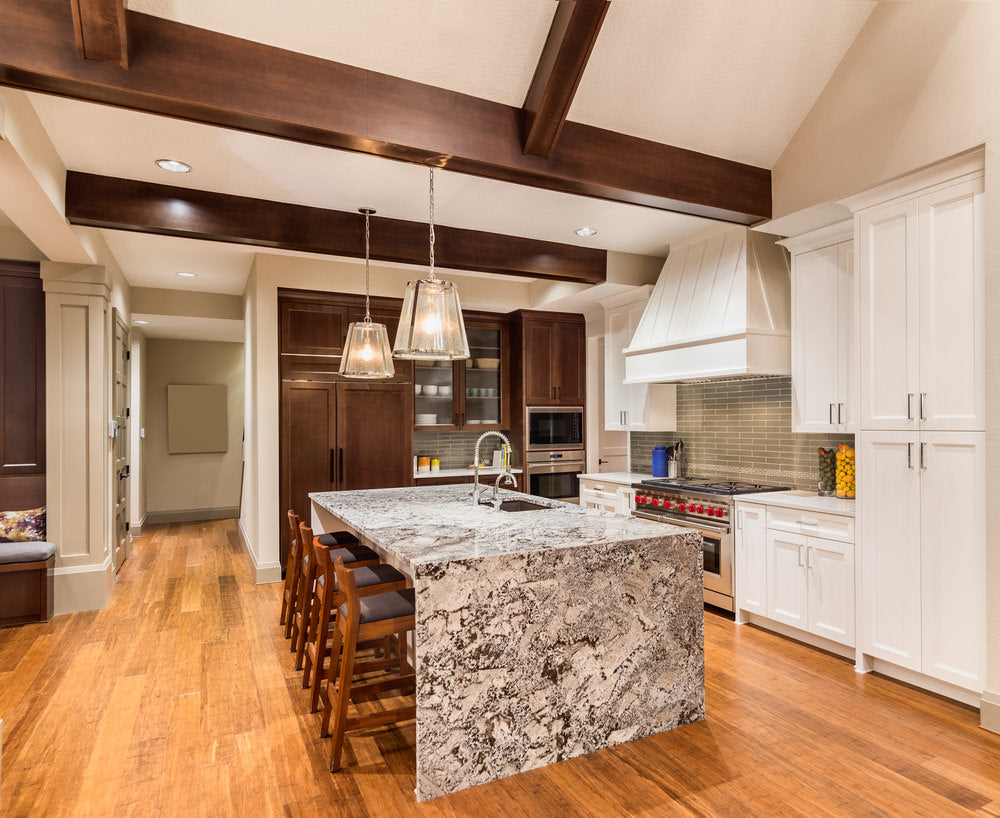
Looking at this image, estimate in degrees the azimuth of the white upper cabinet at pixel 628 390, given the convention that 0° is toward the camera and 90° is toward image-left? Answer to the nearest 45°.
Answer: approximately 45°

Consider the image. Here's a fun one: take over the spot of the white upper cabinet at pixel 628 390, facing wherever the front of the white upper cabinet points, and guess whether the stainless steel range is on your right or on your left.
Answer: on your left

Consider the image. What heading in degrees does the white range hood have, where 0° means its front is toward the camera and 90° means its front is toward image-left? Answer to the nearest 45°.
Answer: approximately 45°

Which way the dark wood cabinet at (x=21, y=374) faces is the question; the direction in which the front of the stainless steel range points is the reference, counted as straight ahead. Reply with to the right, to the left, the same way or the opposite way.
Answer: to the left

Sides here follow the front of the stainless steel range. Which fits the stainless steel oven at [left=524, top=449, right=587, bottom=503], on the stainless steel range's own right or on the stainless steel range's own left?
on the stainless steel range's own right
